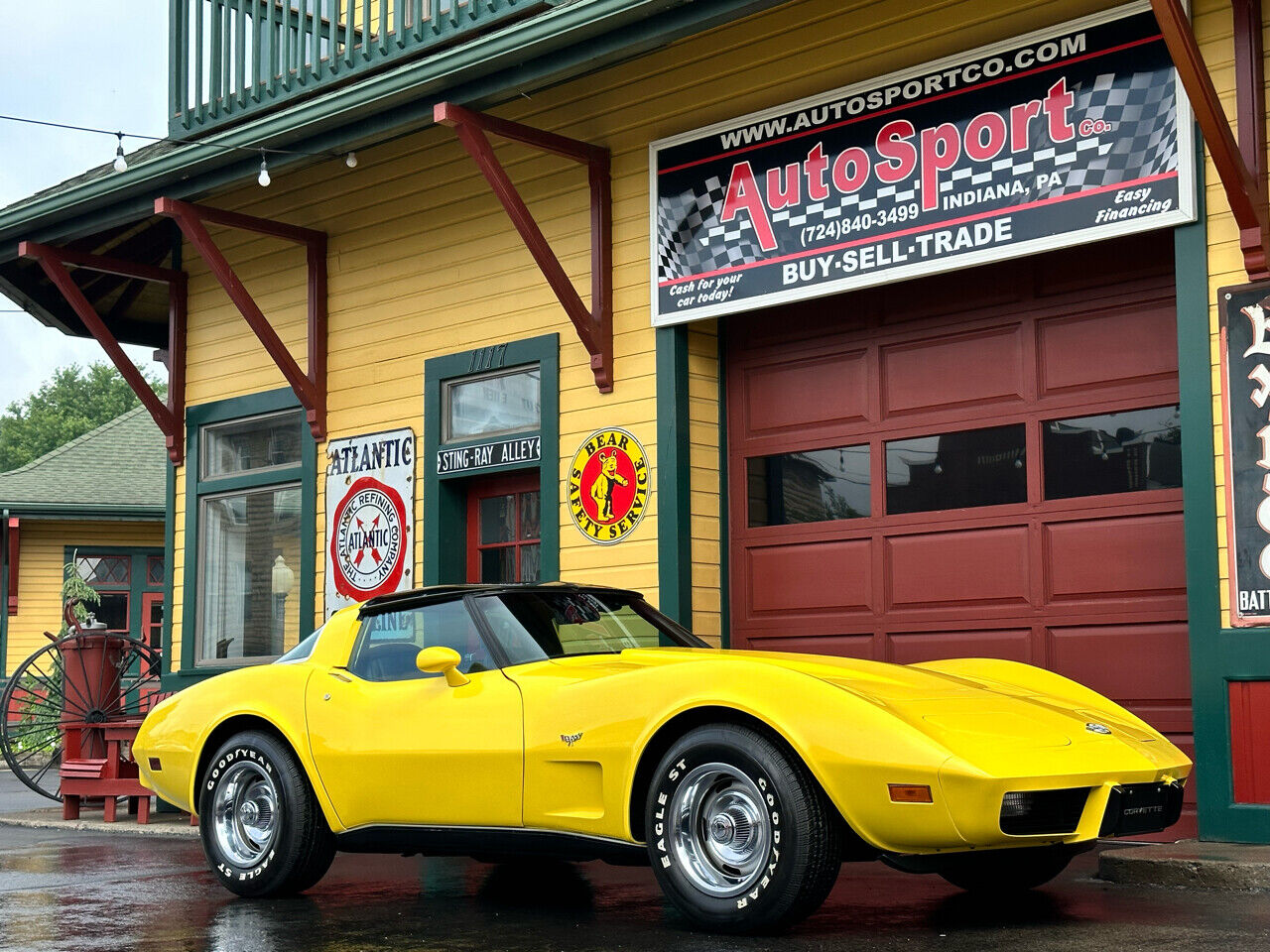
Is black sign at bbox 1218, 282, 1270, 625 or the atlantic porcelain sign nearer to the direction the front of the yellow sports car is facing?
the black sign

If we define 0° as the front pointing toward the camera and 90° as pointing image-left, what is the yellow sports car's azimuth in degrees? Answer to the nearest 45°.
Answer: approximately 315°

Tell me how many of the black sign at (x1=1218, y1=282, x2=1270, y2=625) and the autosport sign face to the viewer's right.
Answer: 0

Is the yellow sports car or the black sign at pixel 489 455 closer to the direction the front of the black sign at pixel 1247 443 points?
the yellow sports car

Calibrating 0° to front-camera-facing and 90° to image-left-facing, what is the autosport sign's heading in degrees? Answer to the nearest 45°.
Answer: approximately 45°

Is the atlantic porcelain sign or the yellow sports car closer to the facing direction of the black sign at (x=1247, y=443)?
the yellow sports car

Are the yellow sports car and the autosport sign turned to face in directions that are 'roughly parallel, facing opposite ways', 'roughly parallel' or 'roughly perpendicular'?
roughly perpendicular

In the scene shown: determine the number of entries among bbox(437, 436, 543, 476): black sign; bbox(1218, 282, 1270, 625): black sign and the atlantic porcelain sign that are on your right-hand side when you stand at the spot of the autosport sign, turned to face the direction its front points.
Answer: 2

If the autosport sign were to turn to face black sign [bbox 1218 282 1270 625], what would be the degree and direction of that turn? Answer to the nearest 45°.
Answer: approximately 90° to its left

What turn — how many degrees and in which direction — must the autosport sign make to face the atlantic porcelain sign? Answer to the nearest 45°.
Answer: approximately 90° to its right

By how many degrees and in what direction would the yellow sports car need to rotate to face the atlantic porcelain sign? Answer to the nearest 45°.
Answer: approximately 135° to its left

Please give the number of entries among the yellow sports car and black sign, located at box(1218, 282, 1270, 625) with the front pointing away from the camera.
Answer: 0

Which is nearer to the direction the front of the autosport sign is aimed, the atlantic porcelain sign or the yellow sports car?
the yellow sports car

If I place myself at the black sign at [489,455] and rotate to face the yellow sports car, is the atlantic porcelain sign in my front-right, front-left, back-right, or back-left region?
back-right

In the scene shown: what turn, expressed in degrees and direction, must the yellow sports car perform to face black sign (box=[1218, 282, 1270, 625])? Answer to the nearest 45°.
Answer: approximately 90° to its left

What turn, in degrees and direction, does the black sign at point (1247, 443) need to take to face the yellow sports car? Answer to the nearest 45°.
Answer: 0° — it already faces it

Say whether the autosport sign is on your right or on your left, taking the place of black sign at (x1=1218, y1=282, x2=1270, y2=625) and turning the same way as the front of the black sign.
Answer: on your right
